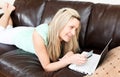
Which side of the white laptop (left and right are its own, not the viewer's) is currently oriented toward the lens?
left

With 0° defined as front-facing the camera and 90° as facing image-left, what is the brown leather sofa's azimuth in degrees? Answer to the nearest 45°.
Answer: approximately 0°
